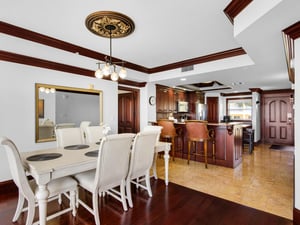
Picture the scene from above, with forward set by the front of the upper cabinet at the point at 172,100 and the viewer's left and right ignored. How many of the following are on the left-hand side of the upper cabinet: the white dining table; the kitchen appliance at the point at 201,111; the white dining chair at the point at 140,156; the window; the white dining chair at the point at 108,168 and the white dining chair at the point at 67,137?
2

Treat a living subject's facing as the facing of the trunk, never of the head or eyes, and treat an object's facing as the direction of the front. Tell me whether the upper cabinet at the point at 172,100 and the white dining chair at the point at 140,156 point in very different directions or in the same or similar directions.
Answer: very different directions

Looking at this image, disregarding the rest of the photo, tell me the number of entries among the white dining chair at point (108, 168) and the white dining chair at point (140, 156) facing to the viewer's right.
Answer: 0

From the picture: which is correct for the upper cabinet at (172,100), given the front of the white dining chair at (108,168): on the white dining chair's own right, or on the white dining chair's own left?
on the white dining chair's own right

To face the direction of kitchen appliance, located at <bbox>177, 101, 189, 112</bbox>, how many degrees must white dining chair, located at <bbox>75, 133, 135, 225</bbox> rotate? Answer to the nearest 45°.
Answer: approximately 90° to its right

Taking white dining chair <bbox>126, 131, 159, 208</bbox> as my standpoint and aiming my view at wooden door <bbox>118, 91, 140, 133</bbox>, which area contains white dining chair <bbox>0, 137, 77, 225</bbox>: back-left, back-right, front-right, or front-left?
back-left

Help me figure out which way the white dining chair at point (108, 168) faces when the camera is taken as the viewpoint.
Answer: facing away from the viewer and to the left of the viewer

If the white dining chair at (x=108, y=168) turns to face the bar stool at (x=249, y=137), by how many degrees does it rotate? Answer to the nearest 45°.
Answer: approximately 90° to its right

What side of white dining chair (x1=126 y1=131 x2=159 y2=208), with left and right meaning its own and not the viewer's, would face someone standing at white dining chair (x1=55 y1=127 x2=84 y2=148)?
front

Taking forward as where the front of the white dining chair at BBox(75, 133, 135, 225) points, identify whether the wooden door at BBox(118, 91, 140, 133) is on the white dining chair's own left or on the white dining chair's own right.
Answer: on the white dining chair's own right

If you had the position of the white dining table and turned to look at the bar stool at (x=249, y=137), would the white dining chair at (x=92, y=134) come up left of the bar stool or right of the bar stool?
left

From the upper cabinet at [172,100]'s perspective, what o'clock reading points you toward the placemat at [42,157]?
The placemat is roughly at 2 o'clock from the upper cabinet.

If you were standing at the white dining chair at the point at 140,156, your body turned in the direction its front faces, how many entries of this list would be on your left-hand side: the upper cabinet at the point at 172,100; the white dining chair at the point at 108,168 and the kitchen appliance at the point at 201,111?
1
